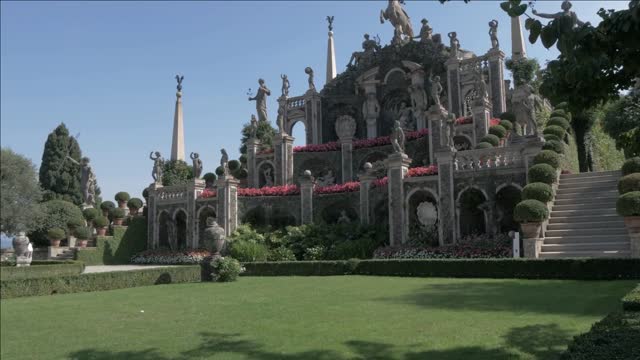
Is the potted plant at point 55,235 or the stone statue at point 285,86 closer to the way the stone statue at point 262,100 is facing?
the potted plant

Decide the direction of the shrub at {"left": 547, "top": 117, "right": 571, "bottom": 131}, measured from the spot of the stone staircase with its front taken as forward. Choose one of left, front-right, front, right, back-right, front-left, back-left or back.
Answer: back

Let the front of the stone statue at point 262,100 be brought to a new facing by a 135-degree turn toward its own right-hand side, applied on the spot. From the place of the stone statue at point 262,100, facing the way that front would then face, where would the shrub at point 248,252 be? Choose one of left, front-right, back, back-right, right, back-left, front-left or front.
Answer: back

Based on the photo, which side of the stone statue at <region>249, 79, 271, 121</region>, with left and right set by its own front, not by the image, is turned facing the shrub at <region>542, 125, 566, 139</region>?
left

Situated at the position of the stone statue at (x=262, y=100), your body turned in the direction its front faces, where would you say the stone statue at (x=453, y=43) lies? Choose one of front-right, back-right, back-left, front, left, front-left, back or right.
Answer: left

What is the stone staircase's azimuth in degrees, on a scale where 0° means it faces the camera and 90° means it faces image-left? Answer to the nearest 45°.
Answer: approximately 0°
